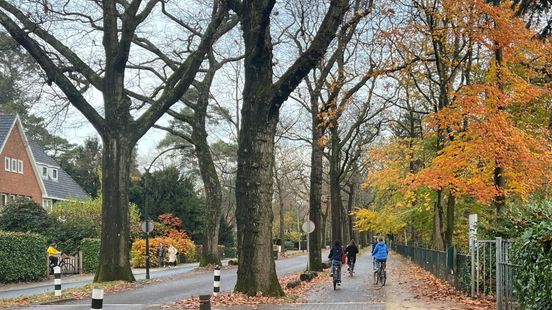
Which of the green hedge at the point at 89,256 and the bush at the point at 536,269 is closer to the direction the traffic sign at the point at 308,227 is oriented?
the bush

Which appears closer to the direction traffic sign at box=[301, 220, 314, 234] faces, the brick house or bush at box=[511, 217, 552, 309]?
the bush

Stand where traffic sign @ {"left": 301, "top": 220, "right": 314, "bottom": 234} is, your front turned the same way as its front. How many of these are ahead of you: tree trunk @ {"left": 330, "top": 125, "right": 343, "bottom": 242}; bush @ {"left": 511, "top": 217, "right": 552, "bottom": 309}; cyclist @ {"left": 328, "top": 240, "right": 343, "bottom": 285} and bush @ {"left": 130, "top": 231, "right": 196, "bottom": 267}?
2

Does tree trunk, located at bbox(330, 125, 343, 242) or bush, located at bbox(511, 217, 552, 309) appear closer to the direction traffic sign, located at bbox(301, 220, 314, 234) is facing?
the bush

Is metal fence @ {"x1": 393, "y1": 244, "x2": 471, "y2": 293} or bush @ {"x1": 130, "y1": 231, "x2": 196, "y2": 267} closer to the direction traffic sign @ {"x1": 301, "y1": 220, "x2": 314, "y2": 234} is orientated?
the metal fence
